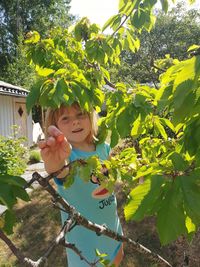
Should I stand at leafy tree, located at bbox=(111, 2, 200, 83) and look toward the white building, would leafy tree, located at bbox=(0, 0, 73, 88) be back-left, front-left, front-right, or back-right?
front-right

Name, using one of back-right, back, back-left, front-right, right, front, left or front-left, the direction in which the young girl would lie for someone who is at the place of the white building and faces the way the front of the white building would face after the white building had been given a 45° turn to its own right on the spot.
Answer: front

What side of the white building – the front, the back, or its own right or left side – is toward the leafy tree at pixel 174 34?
left

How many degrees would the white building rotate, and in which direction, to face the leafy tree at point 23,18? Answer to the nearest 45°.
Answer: approximately 135° to its left

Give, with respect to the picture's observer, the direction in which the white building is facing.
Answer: facing the viewer and to the right of the viewer

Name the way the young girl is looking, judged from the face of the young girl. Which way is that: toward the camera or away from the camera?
toward the camera
